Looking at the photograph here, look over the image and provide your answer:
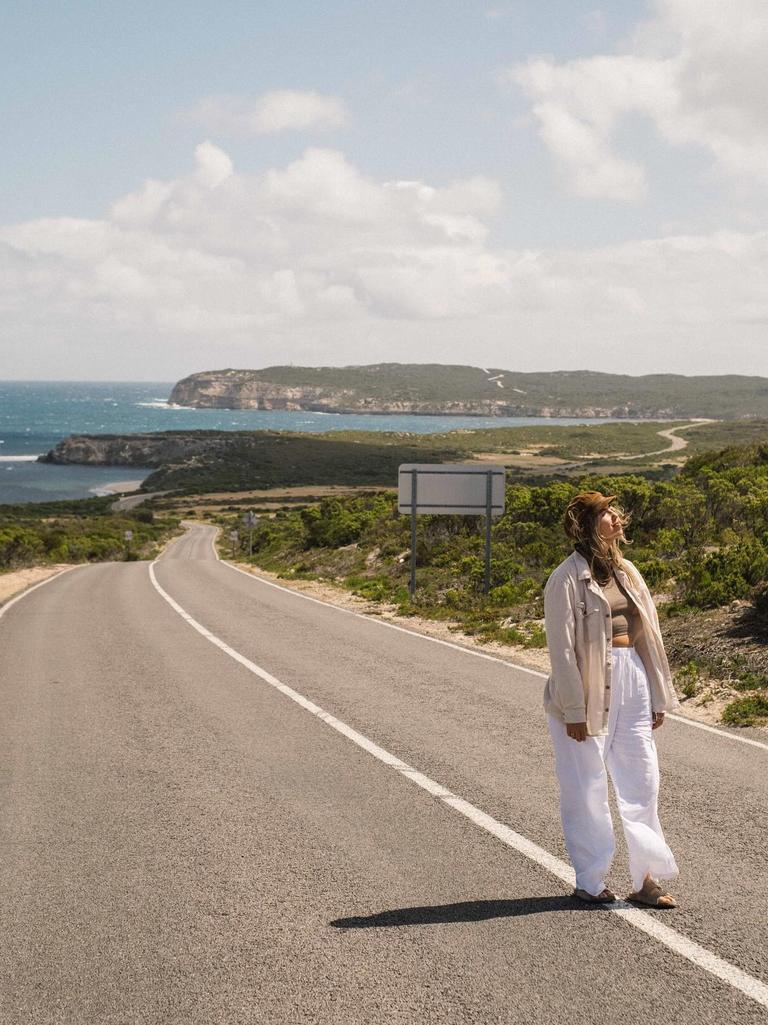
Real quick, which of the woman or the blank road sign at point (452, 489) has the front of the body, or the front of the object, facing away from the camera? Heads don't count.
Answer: the blank road sign

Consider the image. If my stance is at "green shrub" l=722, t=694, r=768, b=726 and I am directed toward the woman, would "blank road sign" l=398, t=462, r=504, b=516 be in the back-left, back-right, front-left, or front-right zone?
back-right

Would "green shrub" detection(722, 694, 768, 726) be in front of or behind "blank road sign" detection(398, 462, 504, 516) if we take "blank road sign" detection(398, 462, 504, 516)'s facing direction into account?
behind

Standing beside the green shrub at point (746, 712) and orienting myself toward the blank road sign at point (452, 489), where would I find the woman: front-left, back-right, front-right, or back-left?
back-left

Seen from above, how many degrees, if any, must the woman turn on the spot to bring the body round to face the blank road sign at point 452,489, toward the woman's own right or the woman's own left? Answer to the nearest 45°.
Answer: approximately 135° to the woman's own left

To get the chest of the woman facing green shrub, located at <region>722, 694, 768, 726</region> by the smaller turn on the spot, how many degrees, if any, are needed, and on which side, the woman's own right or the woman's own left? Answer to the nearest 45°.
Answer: approximately 135° to the woman's own left

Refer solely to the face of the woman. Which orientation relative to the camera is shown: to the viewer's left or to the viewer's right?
to the viewer's right

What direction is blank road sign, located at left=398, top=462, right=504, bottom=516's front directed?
away from the camera
